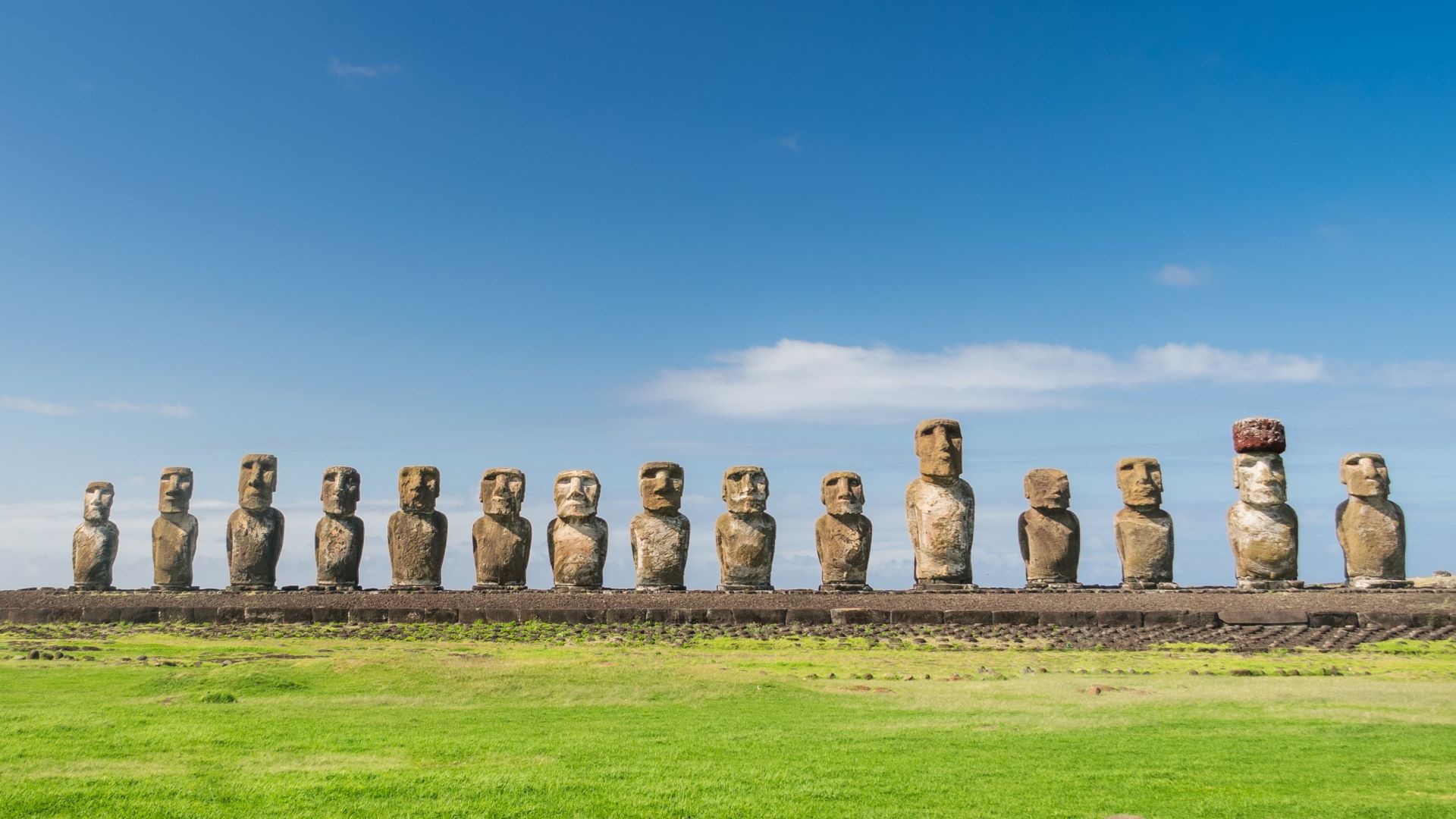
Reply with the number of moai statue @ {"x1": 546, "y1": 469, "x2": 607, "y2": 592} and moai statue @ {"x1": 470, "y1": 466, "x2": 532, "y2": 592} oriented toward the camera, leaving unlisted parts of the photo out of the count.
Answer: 2

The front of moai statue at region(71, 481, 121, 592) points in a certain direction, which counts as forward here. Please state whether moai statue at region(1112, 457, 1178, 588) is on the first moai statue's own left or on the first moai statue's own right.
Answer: on the first moai statue's own left

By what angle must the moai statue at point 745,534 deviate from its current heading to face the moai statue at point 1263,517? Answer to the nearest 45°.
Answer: approximately 90° to its left

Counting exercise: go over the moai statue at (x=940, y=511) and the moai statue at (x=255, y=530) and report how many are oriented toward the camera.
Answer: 2

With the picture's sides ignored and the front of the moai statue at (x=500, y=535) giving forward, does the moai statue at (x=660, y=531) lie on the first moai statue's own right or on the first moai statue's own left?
on the first moai statue's own left

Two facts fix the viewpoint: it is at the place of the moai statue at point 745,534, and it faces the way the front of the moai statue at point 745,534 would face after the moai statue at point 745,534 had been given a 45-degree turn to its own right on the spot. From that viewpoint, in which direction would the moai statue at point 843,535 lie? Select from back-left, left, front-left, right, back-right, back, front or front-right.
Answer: back-left

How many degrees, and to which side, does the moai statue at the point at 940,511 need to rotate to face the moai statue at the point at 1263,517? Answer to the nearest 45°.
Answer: approximately 90° to its left

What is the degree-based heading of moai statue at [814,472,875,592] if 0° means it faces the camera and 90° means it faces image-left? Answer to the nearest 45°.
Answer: approximately 0°

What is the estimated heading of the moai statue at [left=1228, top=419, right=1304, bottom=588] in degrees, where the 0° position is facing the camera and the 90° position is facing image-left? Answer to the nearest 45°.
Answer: approximately 315°
